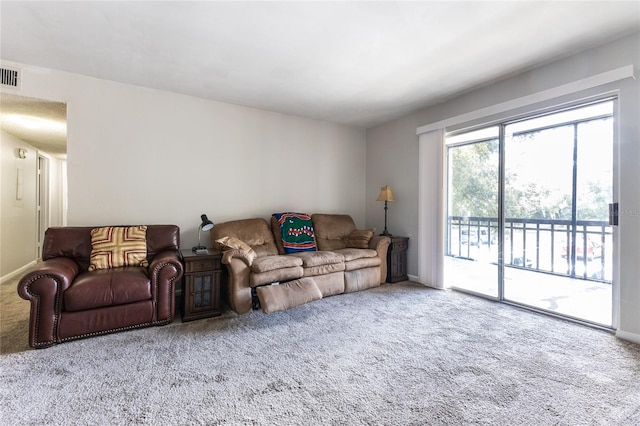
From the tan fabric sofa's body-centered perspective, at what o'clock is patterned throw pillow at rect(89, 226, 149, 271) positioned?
The patterned throw pillow is roughly at 4 o'clock from the tan fabric sofa.

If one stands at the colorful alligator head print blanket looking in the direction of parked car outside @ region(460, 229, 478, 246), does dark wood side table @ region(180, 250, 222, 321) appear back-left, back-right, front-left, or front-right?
back-left

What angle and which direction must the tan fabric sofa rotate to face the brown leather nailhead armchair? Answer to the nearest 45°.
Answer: approximately 90° to its right

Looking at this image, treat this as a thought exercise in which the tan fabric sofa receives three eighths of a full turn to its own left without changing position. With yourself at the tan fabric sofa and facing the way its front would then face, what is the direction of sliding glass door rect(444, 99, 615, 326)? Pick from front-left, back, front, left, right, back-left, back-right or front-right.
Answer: right

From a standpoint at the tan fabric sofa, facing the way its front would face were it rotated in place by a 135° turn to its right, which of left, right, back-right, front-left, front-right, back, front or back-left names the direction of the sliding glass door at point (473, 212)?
back

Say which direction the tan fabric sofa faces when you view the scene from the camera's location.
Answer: facing the viewer and to the right of the viewer

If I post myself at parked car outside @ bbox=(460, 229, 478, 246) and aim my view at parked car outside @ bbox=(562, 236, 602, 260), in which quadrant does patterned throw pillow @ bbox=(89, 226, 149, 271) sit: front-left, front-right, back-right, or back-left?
front-right

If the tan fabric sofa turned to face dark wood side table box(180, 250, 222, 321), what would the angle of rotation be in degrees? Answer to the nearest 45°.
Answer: approximately 90° to its right

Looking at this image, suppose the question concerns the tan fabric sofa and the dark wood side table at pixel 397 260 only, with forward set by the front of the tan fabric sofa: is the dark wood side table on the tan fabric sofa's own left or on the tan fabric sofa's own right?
on the tan fabric sofa's own left
